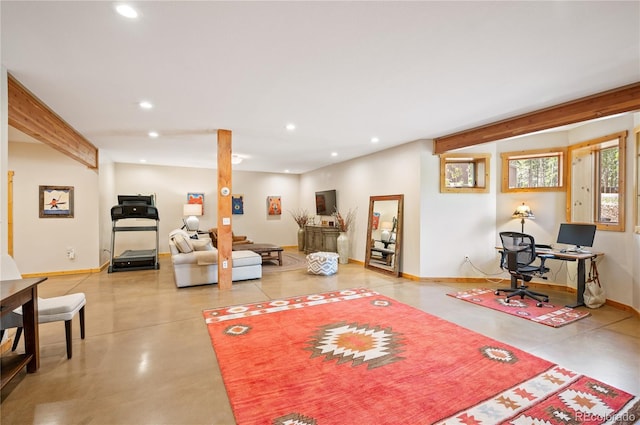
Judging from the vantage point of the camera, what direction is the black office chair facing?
facing away from the viewer and to the right of the viewer

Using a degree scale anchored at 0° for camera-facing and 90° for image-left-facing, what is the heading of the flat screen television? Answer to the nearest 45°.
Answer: approximately 45°

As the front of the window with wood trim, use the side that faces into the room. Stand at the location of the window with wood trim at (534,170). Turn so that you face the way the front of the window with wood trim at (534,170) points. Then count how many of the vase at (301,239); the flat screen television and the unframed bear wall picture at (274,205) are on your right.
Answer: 3

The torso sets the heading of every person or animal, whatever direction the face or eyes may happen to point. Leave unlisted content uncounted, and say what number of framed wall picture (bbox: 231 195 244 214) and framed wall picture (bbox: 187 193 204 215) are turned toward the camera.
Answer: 2

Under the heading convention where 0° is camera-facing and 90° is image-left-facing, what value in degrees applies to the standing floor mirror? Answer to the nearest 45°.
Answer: approximately 45°

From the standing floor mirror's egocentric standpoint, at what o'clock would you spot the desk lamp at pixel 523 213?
The desk lamp is roughly at 8 o'clock from the standing floor mirror.

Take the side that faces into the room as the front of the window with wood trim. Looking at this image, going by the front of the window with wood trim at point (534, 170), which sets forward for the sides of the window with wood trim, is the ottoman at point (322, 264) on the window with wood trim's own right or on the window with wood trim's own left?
on the window with wood trim's own right

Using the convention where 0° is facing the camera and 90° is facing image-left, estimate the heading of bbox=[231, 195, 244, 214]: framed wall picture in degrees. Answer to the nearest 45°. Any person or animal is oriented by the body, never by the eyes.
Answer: approximately 0°

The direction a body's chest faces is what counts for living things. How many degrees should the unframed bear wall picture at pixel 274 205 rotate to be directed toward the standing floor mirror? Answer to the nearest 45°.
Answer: approximately 45° to its left
